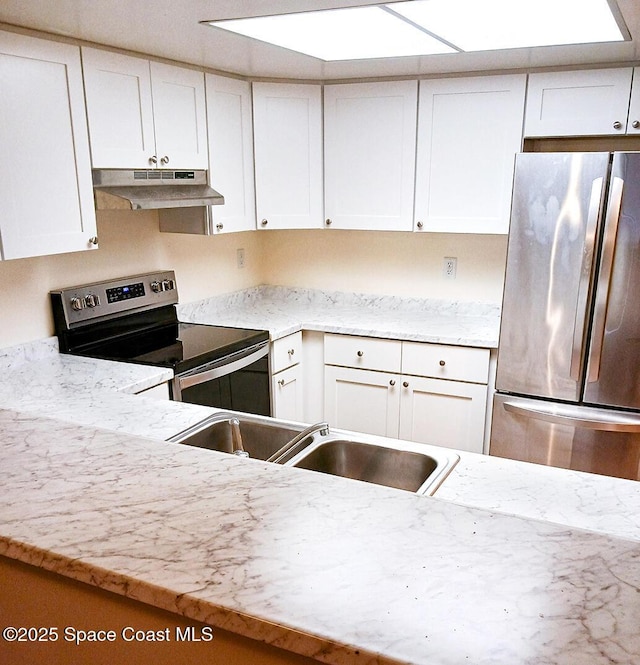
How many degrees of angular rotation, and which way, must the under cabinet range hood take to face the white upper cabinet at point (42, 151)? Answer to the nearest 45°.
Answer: approximately 90° to its right

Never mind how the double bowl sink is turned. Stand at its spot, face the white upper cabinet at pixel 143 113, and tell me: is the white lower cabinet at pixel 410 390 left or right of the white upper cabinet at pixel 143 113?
right

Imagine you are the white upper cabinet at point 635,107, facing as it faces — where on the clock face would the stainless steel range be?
The stainless steel range is roughly at 2 o'clock from the white upper cabinet.

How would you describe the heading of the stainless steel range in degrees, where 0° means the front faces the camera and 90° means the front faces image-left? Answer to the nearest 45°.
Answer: approximately 315°

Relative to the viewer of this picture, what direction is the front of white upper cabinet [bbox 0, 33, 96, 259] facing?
facing the viewer and to the right of the viewer

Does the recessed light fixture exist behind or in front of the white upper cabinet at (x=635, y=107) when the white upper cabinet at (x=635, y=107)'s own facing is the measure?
in front

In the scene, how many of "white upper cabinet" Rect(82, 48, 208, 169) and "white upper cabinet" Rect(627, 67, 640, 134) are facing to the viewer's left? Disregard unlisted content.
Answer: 0

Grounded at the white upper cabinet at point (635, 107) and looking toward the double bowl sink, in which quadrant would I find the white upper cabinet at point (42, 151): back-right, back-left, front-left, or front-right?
front-right

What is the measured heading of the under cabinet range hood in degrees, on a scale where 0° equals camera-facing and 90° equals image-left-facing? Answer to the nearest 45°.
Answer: approximately 315°

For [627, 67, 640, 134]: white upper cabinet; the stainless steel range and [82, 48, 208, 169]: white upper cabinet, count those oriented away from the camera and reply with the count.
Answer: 0

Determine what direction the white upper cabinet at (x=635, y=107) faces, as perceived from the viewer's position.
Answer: facing the viewer

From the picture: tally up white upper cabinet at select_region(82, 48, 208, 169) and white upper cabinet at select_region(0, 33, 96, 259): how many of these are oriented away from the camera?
0

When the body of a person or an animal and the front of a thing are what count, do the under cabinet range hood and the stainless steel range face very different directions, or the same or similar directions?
same or similar directions

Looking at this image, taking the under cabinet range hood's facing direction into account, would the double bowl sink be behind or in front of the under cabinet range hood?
in front

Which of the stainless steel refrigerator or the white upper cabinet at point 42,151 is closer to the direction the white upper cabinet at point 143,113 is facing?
the stainless steel refrigerator
